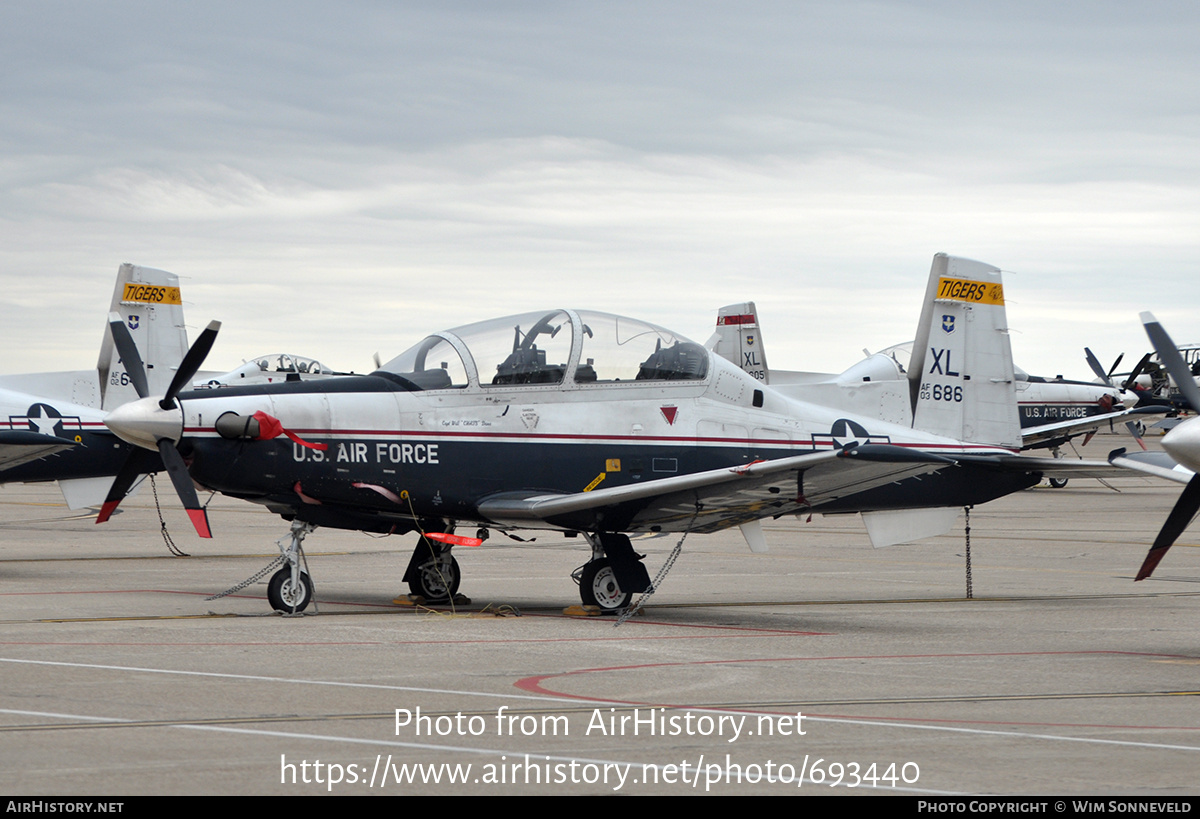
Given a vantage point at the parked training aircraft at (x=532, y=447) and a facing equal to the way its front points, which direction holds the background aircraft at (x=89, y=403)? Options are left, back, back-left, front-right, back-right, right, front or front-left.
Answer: right

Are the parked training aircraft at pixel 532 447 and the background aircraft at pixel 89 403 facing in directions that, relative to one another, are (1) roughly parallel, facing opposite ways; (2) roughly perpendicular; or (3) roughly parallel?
roughly parallel

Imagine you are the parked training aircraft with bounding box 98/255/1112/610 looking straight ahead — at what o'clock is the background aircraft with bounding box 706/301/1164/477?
The background aircraft is roughly at 5 o'clock from the parked training aircraft.

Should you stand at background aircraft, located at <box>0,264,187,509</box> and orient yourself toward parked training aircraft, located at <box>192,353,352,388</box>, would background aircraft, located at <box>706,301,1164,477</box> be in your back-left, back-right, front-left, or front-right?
front-right

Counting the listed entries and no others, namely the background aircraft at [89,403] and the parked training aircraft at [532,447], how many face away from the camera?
0

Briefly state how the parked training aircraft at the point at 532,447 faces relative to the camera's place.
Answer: facing the viewer and to the left of the viewer
